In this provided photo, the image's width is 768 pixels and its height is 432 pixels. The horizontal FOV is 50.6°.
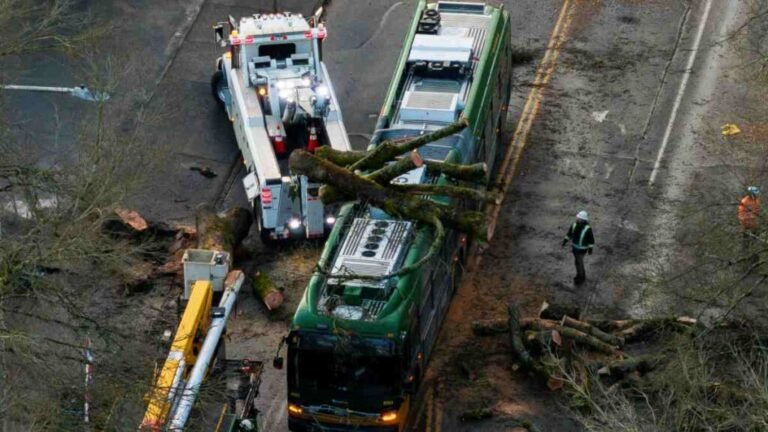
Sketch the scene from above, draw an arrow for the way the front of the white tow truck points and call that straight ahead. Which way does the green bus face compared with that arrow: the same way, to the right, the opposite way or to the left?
the opposite way

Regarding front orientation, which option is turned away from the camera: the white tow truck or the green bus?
the white tow truck

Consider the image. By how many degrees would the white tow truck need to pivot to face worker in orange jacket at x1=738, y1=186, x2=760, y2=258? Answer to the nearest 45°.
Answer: approximately 135° to its right

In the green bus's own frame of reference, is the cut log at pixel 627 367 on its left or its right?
on its left

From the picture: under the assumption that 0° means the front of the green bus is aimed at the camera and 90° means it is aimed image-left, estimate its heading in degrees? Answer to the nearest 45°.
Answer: approximately 0°

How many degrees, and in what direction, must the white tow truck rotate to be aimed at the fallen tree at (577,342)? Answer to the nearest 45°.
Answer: approximately 135° to its right

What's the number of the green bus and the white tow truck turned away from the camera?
1

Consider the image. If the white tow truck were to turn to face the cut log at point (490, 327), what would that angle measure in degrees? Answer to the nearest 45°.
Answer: approximately 135° to its right

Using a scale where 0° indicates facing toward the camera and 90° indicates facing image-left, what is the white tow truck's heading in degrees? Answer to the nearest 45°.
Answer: approximately 180°
